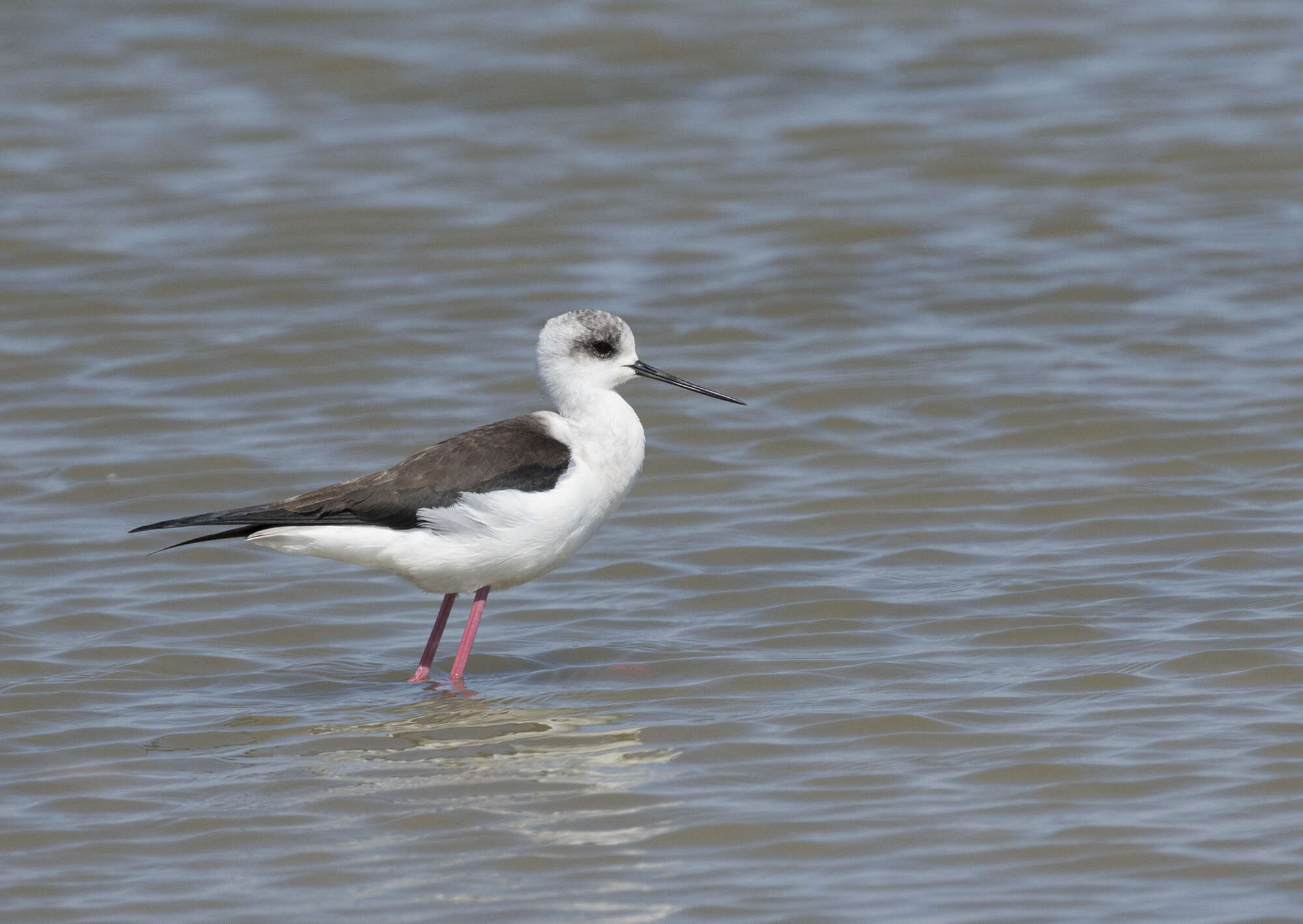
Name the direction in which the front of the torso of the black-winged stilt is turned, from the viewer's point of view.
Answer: to the viewer's right
